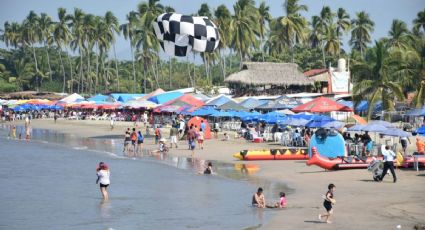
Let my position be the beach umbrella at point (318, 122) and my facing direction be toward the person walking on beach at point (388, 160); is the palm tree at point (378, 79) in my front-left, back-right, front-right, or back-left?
back-left
